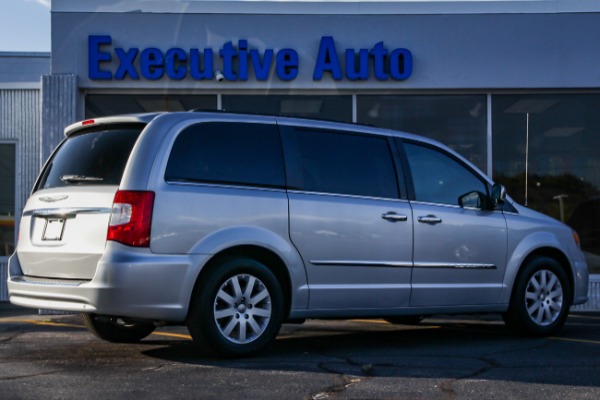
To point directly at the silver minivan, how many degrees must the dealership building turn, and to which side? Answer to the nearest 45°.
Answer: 0° — it already faces it

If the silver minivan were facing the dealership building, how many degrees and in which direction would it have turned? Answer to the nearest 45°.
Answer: approximately 45° to its left

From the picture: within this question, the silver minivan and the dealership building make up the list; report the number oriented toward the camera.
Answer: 1

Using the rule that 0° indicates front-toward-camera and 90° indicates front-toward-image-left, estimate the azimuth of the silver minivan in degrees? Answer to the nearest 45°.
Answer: approximately 225°

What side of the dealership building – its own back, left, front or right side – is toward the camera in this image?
front

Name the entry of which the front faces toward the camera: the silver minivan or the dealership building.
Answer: the dealership building
